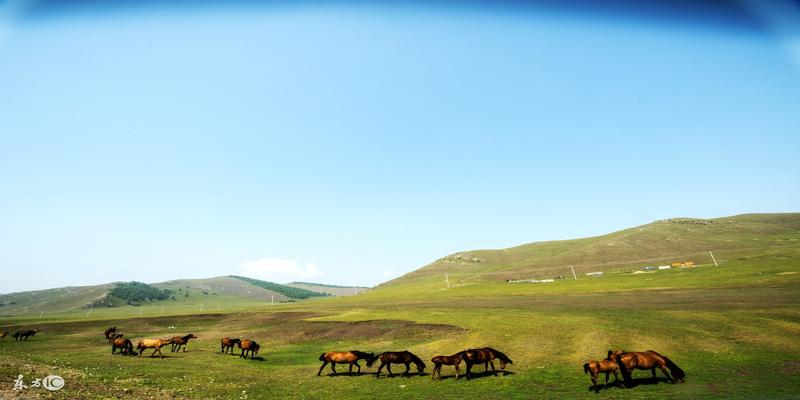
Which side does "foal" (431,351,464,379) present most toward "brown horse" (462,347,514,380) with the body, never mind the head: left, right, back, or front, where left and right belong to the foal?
front

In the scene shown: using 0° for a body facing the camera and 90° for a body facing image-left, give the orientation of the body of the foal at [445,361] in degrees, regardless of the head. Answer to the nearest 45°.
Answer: approximately 270°

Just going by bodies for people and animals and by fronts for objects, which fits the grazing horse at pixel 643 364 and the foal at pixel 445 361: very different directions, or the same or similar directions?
same or similar directions
